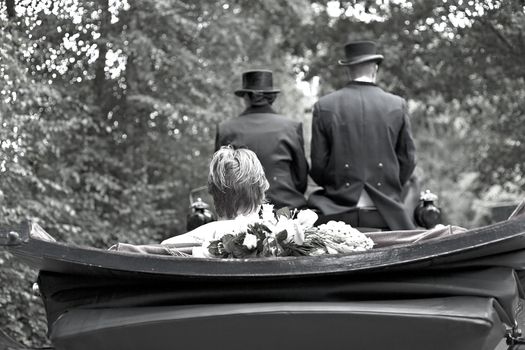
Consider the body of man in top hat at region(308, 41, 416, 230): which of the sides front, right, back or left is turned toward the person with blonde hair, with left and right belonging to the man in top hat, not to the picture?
back

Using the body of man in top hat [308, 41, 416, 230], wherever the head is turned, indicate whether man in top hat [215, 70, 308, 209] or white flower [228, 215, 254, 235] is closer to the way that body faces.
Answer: the man in top hat

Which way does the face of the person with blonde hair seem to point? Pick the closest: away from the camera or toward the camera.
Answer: away from the camera

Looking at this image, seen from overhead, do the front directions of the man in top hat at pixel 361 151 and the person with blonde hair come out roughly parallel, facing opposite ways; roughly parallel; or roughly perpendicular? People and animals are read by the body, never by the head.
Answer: roughly parallel

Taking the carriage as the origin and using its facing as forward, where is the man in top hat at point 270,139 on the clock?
The man in top hat is roughly at 12 o'clock from the carriage.

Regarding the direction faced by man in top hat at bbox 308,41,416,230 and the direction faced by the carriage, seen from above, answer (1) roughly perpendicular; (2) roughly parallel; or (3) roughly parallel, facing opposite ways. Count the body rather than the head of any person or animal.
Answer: roughly parallel

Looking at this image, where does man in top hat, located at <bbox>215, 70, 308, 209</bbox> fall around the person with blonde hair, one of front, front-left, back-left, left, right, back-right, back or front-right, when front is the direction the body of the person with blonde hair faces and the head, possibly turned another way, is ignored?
front

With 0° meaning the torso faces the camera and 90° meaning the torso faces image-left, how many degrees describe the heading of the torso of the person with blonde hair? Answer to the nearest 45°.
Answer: approximately 180°

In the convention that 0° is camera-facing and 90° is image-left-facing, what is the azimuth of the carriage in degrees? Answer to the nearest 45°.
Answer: approximately 180°

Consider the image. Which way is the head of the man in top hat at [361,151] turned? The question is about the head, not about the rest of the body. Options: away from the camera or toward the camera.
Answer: away from the camera

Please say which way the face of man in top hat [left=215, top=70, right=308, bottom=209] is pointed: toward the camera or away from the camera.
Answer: away from the camera

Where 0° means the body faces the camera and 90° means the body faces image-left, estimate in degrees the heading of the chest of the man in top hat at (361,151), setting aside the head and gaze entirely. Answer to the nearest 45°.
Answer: approximately 180°
